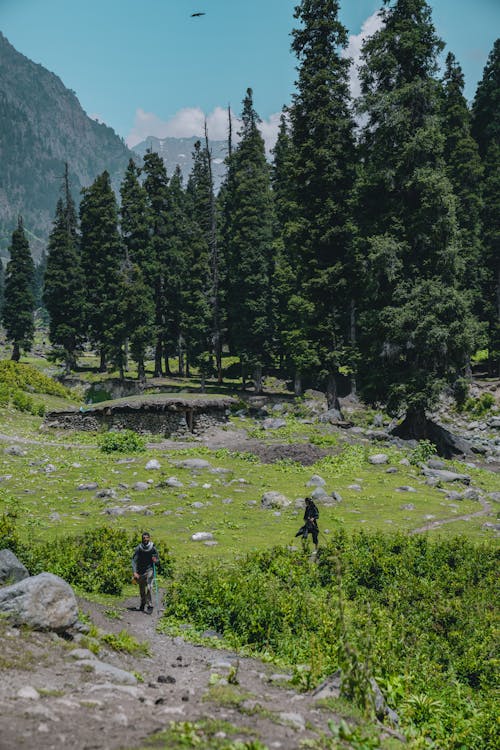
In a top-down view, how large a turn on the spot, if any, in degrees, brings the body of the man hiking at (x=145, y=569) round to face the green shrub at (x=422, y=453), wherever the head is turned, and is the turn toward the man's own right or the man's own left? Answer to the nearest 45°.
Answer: approximately 135° to the man's own left

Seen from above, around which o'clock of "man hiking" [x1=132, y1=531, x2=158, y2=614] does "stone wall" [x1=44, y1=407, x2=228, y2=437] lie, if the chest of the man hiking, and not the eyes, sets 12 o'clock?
The stone wall is roughly at 6 o'clock from the man hiking.

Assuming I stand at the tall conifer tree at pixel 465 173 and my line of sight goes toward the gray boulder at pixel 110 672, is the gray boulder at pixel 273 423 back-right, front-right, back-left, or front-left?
front-right

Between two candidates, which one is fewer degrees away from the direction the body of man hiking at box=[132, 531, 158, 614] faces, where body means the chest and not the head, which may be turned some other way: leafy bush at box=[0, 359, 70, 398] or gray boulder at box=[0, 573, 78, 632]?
the gray boulder

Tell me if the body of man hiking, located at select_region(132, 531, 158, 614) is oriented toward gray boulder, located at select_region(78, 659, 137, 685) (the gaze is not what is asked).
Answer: yes

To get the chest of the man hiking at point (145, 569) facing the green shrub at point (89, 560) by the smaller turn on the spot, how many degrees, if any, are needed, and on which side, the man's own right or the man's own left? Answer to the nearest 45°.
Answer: approximately 135° to the man's own right

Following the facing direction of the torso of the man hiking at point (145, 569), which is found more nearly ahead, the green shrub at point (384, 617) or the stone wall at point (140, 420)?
the green shrub

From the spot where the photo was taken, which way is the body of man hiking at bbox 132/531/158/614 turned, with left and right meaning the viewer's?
facing the viewer

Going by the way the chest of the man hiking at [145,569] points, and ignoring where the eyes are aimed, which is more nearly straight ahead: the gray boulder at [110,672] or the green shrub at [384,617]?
the gray boulder

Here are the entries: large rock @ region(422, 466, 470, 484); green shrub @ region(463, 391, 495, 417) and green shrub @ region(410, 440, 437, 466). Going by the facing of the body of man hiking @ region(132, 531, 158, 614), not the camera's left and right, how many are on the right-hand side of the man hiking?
0

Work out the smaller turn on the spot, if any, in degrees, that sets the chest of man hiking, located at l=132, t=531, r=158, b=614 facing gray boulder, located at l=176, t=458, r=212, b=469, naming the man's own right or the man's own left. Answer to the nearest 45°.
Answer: approximately 180°

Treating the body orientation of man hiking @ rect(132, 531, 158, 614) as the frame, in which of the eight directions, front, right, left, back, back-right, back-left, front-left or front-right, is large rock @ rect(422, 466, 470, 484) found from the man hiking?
back-left

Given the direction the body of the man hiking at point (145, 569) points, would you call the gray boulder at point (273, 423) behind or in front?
behind

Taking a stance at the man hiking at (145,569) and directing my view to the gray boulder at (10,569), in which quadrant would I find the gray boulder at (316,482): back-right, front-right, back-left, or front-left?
back-right

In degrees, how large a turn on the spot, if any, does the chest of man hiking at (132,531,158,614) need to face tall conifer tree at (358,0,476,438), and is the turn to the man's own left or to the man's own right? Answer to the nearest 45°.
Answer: approximately 135° to the man's own left
